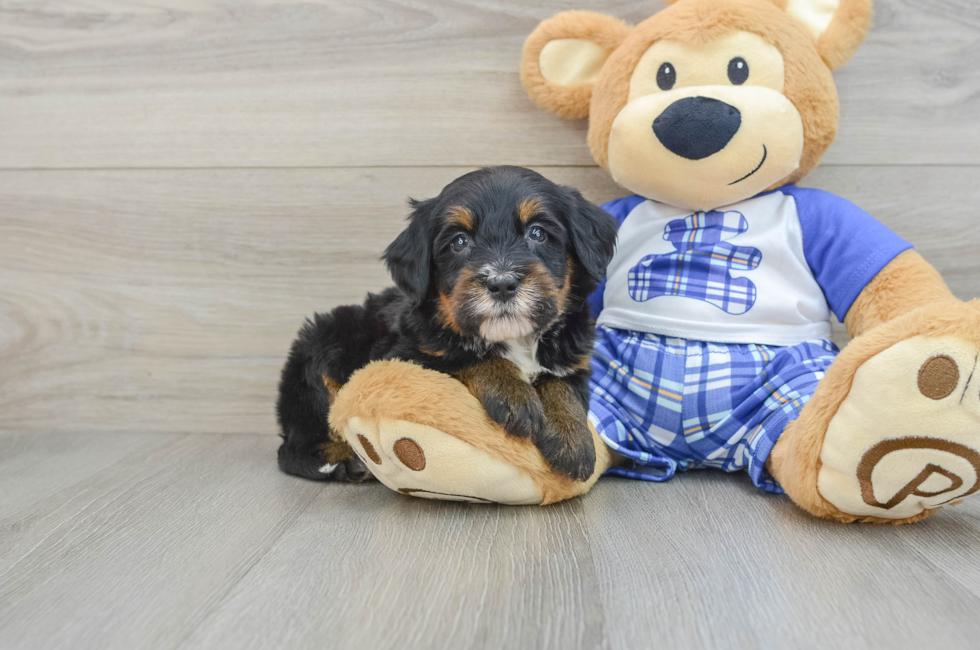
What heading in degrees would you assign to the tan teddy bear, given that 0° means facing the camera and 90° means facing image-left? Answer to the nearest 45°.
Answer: approximately 0°

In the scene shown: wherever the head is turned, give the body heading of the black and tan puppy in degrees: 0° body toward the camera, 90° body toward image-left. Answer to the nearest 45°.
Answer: approximately 315°
